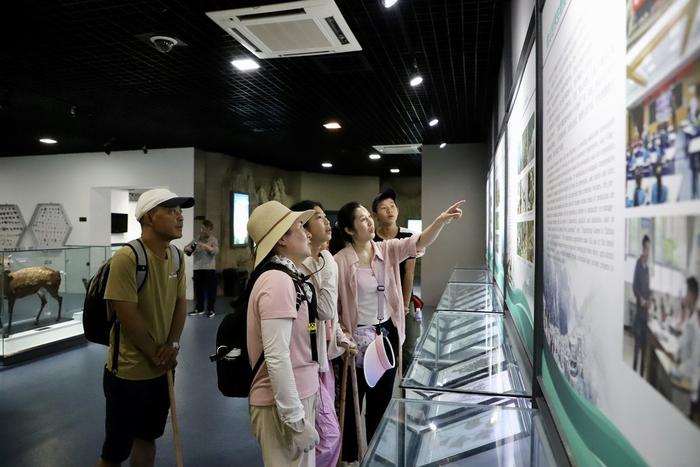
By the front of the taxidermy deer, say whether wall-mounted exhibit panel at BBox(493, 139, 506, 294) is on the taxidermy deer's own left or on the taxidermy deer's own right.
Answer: on the taxidermy deer's own left

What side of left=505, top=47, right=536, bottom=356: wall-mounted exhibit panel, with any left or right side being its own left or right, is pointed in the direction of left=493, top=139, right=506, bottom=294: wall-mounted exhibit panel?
right

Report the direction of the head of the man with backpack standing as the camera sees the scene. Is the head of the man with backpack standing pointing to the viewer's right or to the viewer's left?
to the viewer's right

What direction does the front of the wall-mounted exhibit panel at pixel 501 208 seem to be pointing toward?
to the viewer's left

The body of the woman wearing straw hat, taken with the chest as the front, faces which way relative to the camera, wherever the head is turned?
to the viewer's right

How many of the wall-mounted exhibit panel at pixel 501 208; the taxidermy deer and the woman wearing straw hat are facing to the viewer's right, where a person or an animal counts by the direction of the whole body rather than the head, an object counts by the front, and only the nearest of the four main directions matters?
1

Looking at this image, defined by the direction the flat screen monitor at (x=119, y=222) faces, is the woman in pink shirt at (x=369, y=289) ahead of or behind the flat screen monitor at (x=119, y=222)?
ahead

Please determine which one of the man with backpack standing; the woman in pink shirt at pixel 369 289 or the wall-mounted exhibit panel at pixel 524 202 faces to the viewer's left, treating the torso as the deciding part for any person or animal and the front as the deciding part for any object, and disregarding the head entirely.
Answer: the wall-mounted exhibit panel

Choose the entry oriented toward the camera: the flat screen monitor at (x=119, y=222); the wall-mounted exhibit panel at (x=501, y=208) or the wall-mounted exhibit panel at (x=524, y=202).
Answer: the flat screen monitor

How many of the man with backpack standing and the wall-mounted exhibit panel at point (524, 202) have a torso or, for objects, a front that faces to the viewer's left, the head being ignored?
1

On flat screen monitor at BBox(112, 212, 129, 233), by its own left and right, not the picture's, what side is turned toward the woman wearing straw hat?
front

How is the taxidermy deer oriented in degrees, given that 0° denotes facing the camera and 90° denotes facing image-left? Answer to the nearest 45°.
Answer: approximately 45°

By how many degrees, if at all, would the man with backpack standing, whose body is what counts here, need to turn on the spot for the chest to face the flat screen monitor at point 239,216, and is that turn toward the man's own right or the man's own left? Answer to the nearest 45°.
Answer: approximately 135° to the man's own left

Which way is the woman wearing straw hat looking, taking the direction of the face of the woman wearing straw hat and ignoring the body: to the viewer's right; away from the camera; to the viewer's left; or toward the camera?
to the viewer's right
